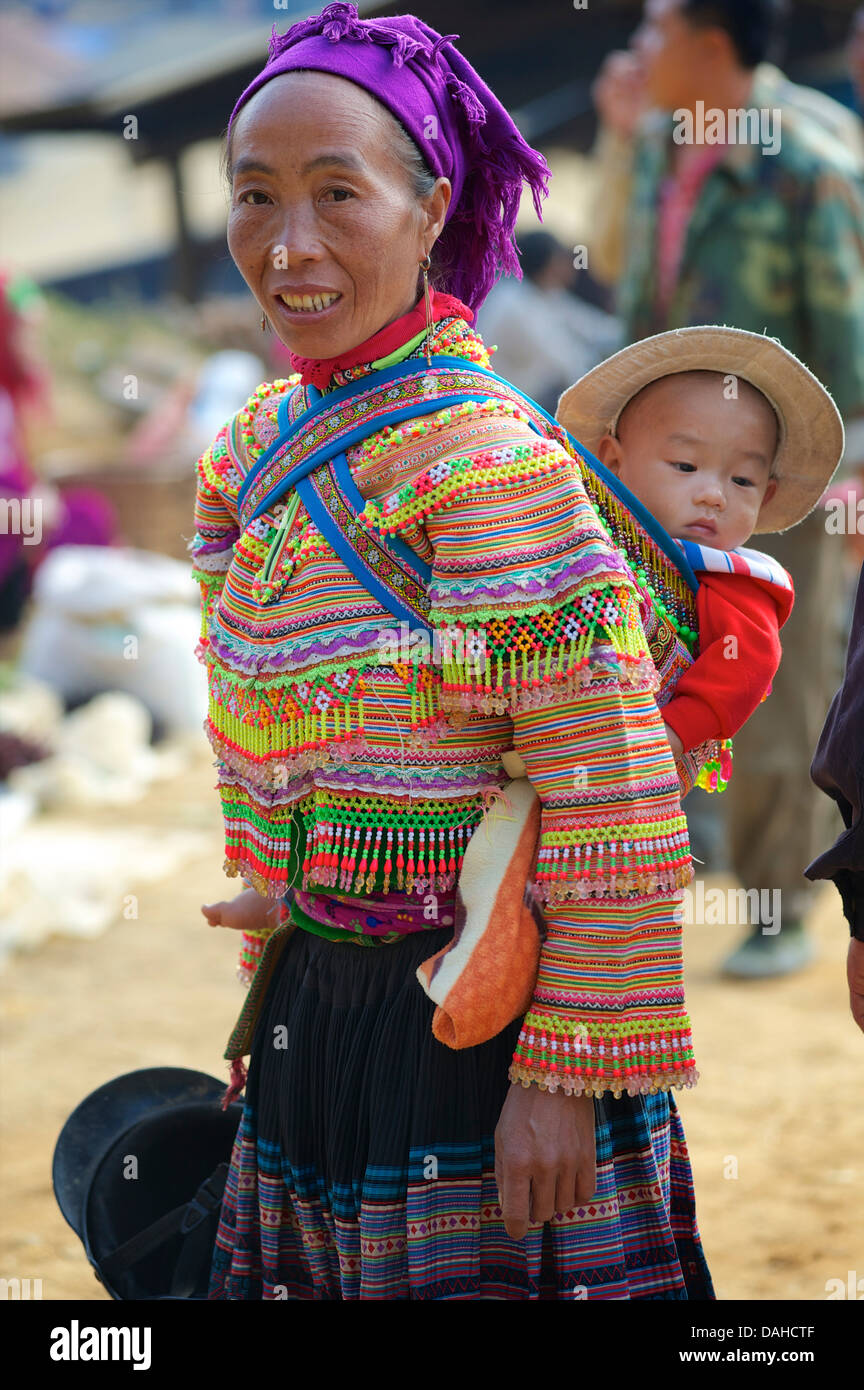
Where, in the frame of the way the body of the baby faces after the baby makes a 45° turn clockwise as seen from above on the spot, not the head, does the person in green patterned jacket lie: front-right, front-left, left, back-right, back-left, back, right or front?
right

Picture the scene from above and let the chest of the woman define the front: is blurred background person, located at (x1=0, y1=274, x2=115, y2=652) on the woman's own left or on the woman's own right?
on the woman's own right

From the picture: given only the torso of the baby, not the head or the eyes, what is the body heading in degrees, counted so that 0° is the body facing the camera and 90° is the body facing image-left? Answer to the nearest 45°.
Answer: approximately 45°

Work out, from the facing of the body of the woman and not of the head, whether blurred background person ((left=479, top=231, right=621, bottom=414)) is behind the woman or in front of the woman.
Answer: behind

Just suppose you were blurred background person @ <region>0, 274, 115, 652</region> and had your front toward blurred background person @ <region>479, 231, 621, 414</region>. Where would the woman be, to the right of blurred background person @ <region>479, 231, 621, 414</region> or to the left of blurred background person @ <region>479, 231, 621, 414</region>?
right

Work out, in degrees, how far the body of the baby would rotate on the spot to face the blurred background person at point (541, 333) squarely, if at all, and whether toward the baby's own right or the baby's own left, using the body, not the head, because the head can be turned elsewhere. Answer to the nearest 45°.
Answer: approximately 135° to the baby's own right
